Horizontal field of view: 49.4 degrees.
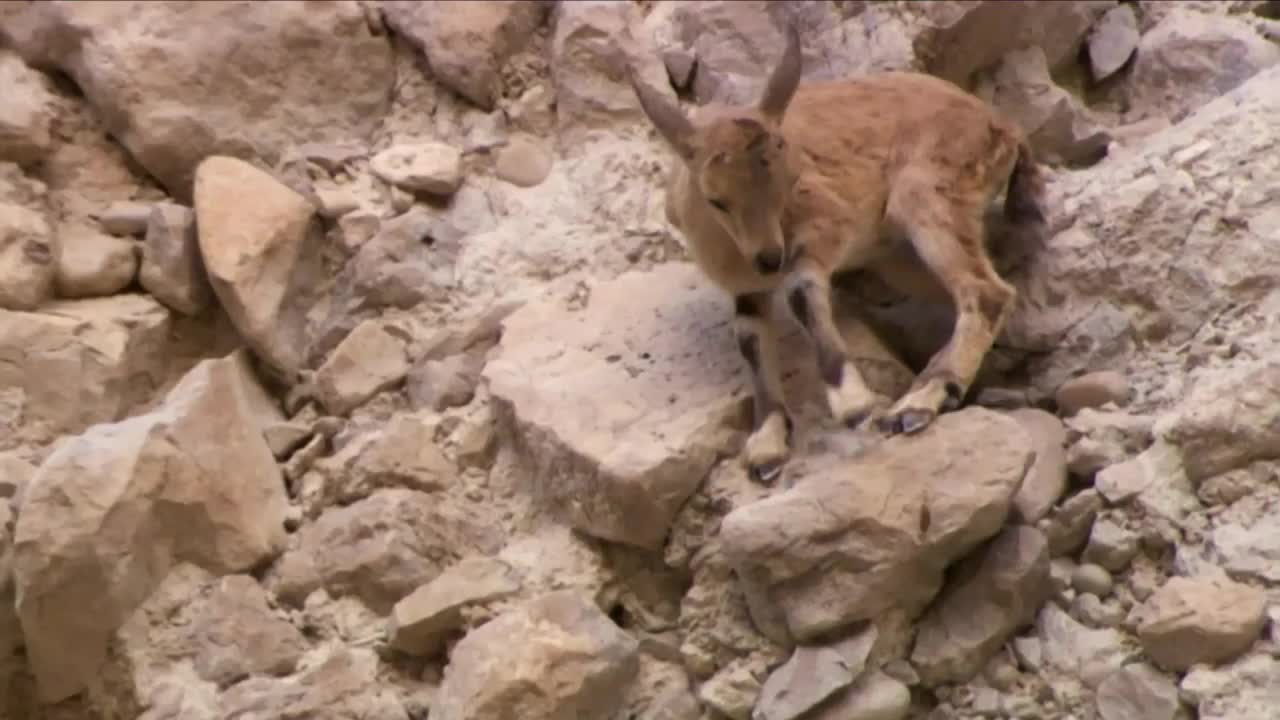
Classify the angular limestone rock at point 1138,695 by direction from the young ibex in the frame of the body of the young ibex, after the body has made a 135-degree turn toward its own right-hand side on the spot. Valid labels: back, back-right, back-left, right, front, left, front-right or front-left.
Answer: back-right

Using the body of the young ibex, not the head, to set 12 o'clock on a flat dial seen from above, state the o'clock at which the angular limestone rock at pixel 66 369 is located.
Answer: The angular limestone rock is roughly at 1 o'clock from the young ibex.

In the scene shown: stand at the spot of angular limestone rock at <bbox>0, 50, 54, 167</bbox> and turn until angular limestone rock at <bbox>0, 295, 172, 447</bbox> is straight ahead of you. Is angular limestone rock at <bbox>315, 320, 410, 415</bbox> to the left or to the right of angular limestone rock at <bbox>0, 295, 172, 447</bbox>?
left

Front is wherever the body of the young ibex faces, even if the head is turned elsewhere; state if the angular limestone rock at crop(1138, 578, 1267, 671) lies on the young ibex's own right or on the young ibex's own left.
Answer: on the young ibex's own left

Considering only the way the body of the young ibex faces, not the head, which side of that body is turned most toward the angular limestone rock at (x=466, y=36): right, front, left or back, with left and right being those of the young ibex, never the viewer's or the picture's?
right

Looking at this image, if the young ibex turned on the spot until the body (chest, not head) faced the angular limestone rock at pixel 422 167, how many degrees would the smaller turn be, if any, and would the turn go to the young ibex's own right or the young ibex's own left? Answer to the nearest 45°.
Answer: approximately 90° to the young ibex's own right

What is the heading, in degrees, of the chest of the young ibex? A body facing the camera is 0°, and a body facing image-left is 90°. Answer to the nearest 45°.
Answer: approximately 45°

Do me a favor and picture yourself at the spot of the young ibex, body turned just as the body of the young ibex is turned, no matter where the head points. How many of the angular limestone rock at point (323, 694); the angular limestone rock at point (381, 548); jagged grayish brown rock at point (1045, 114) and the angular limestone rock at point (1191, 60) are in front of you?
2

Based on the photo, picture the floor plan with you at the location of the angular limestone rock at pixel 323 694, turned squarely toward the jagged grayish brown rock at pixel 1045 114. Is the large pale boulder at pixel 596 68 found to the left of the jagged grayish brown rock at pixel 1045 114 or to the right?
left

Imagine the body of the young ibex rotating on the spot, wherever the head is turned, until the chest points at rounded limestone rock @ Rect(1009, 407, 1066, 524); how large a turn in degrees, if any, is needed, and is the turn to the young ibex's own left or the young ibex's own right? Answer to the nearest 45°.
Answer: approximately 90° to the young ibex's own left

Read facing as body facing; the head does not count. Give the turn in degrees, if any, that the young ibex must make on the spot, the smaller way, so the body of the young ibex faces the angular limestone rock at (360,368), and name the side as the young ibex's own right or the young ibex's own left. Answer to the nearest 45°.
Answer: approximately 45° to the young ibex's own right

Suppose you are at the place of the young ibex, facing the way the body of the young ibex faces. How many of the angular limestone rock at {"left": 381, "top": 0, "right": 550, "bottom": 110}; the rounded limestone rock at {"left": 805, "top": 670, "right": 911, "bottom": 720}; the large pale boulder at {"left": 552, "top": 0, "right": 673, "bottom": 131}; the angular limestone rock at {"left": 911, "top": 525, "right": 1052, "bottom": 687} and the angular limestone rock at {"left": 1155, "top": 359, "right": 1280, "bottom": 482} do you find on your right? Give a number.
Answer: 2

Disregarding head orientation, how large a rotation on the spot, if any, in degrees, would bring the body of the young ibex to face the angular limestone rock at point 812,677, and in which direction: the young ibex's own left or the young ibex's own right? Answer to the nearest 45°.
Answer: approximately 45° to the young ibex's own left

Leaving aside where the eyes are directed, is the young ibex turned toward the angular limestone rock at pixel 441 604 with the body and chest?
yes

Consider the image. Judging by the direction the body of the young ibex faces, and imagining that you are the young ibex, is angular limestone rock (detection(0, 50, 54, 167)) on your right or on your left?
on your right

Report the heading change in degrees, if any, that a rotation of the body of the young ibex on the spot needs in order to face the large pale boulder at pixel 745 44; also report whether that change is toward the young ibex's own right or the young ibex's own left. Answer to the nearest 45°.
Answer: approximately 135° to the young ibex's own right

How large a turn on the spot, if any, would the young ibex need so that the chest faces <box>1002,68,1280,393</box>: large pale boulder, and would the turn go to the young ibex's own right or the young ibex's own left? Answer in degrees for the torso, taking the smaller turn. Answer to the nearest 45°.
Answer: approximately 135° to the young ibex's own left

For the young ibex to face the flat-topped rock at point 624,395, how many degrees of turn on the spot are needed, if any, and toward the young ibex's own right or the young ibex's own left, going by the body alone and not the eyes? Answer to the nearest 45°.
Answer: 0° — it already faces it
